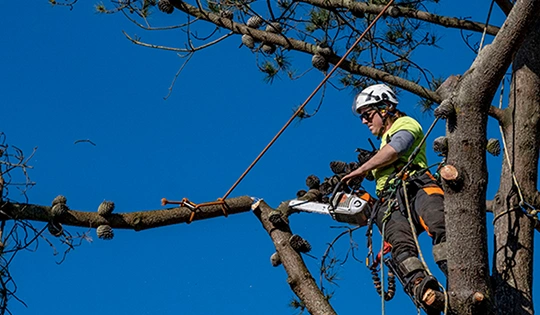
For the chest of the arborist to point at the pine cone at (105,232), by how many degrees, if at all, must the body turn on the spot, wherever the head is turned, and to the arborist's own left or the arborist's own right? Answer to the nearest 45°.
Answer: approximately 45° to the arborist's own right

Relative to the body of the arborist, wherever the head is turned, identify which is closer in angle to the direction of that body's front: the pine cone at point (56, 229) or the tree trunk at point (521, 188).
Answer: the pine cone

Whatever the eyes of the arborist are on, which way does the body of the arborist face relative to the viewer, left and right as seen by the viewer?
facing the viewer and to the left of the viewer

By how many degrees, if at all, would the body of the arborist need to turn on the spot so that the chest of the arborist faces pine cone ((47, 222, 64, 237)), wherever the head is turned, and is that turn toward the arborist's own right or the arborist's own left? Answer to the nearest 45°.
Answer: approximately 45° to the arborist's own right

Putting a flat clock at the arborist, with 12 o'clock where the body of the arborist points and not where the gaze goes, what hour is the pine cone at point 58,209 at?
The pine cone is roughly at 1 o'clock from the arborist.
